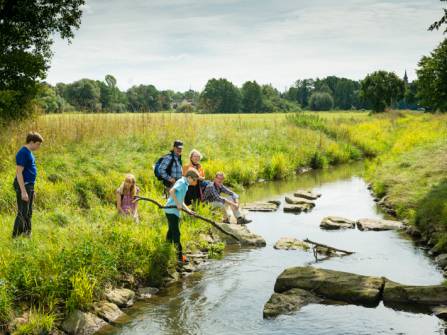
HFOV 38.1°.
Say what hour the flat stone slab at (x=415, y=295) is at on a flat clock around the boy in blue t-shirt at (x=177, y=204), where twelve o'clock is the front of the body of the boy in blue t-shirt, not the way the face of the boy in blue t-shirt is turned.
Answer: The flat stone slab is roughly at 1 o'clock from the boy in blue t-shirt.

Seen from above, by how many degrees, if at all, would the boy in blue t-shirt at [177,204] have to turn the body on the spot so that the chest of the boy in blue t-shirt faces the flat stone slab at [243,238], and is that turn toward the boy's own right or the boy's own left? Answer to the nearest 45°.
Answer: approximately 45° to the boy's own left

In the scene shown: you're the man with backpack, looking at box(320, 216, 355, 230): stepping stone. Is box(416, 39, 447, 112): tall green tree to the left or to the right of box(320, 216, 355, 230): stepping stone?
left

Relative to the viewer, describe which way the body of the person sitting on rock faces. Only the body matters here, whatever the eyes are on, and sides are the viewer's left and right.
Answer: facing the viewer and to the right of the viewer

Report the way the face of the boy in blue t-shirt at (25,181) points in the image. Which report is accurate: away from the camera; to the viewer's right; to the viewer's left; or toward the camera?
to the viewer's right

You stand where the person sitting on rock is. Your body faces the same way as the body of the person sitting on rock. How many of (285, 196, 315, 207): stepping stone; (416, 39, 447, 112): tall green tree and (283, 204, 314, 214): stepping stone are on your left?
3

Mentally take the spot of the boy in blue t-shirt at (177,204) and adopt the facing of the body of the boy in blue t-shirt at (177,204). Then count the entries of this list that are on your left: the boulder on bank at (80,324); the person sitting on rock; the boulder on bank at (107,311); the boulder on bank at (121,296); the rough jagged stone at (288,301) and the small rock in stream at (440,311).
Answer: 1

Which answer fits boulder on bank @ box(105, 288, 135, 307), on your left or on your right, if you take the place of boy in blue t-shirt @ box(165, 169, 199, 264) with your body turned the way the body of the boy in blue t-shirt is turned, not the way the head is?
on your right

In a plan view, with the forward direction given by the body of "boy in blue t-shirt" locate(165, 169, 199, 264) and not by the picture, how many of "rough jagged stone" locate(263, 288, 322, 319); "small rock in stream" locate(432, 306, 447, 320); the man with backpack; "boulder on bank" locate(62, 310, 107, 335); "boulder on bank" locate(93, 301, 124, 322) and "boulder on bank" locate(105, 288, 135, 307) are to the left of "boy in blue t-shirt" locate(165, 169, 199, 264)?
1

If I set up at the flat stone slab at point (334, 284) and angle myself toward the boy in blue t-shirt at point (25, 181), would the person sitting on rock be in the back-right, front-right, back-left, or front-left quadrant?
front-right

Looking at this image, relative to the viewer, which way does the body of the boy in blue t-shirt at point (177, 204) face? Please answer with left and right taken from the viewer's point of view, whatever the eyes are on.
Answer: facing to the right of the viewer

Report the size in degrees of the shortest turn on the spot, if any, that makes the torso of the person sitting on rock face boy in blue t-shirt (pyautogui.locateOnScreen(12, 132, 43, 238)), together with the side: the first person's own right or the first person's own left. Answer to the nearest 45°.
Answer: approximately 90° to the first person's own right

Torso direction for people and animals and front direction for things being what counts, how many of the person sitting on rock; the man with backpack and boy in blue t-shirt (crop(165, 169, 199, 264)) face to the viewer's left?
0
